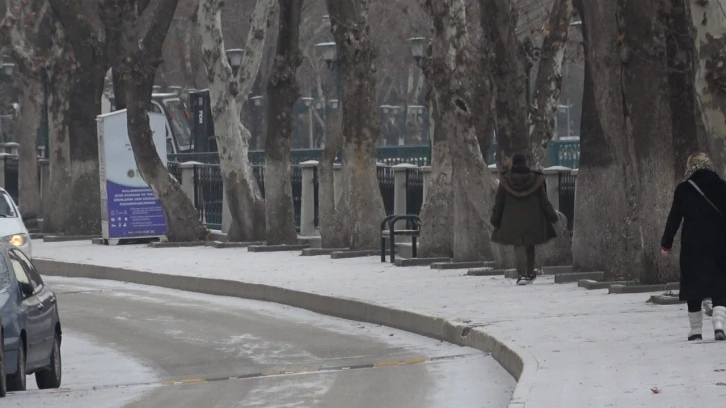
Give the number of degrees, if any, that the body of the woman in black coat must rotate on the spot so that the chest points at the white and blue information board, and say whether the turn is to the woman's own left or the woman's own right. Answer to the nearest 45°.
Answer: approximately 45° to the woman's own left

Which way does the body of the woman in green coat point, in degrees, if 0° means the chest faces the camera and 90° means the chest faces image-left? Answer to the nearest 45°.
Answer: approximately 180°

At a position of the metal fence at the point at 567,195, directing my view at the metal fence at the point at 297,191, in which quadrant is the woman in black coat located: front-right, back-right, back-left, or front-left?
back-left

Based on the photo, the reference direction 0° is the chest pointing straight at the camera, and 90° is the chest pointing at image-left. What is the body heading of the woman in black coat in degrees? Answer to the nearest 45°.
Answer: approximately 180°

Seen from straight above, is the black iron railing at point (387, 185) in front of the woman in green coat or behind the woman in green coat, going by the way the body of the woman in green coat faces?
in front

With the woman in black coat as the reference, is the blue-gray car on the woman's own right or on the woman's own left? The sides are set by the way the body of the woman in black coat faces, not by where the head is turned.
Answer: on the woman's own left

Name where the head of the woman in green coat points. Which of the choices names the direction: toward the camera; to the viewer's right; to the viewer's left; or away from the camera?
away from the camera
